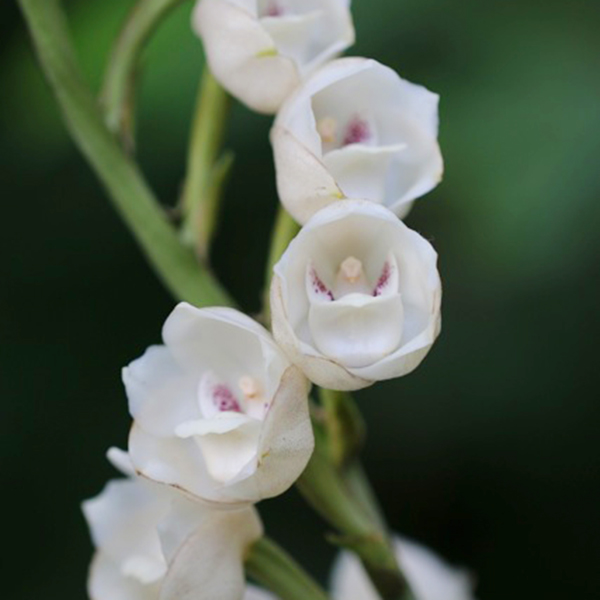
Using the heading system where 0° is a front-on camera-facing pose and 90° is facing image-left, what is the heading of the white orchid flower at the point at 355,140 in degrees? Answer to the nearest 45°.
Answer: approximately 315°

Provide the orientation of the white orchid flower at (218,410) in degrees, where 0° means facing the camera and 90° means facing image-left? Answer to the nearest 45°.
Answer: approximately 45°
